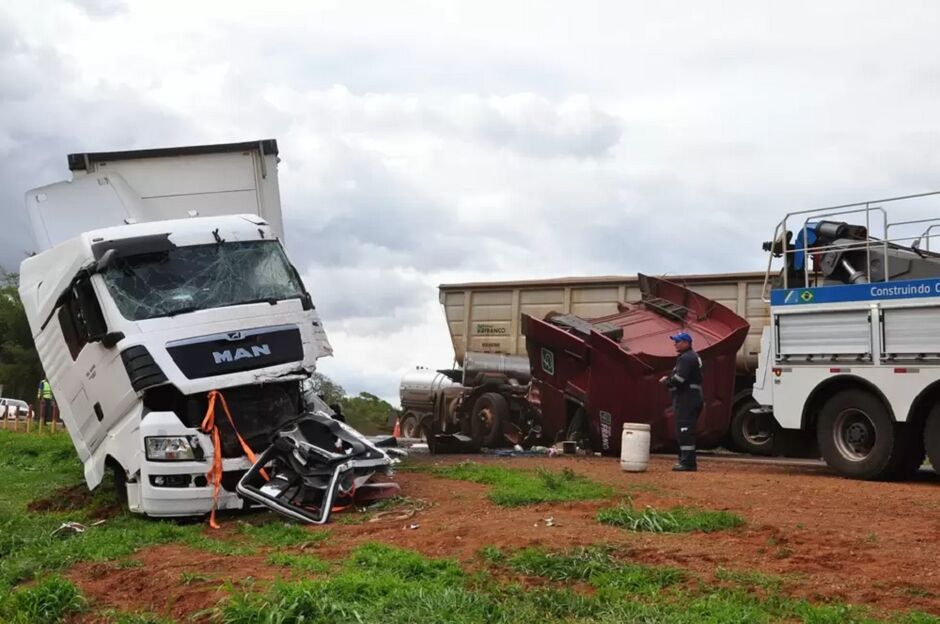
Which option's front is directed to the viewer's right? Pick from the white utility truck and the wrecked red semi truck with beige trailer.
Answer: the white utility truck

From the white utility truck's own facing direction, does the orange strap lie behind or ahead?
behind

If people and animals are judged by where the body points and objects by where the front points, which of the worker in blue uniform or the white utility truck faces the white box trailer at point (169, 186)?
the worker in blue uniform

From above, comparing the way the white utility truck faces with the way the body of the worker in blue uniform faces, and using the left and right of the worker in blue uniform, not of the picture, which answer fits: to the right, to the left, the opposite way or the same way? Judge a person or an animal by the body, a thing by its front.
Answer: the opposite way

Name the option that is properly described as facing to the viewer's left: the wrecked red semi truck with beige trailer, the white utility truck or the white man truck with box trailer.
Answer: the wrecked red semi truck with beige trailer

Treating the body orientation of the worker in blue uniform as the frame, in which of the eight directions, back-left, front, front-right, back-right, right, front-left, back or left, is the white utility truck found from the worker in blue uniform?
back

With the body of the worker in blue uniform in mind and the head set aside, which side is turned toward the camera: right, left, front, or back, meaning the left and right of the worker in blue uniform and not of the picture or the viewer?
left

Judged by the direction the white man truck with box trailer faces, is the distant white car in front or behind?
behind

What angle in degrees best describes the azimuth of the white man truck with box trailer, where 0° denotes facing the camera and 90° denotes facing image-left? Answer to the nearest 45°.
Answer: approximately 315°

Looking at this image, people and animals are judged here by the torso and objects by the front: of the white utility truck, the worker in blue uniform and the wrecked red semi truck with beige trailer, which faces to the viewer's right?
the white utility truck

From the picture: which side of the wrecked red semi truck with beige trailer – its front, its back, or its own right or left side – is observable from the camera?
left

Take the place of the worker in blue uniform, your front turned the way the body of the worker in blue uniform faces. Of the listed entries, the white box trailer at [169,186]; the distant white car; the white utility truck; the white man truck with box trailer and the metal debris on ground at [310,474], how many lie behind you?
1

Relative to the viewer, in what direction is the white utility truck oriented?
to the viewer's right

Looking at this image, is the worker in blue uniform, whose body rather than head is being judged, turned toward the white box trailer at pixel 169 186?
yes

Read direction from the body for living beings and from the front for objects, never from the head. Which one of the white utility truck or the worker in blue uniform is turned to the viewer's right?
the white utility truck
